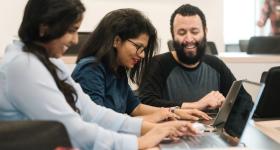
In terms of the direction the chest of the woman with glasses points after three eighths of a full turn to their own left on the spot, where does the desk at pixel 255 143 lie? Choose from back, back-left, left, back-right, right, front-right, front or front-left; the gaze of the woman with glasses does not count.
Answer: back

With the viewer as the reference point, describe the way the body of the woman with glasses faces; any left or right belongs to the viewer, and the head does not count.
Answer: facing to the right of the viewer

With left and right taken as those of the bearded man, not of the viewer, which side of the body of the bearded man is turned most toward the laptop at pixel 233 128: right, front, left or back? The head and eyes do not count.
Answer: front

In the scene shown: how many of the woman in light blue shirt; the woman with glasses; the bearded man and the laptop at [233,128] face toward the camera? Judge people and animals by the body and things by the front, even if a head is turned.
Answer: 1

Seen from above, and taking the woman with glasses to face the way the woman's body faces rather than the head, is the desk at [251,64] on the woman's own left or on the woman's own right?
on the woman's own left

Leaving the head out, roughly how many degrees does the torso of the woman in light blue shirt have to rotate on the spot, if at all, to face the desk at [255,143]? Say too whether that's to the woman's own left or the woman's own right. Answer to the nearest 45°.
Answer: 0° — they already face it

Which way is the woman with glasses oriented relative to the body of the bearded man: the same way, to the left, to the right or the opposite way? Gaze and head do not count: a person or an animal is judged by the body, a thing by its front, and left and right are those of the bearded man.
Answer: to the left

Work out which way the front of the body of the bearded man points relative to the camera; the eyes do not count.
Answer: toward the camera

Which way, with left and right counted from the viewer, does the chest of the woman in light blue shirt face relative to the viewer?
facing to the right of the viewer

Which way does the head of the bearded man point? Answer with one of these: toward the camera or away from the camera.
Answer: toward the camera

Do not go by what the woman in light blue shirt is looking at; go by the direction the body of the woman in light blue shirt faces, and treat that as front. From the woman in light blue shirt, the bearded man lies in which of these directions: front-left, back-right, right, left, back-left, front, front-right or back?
front-left

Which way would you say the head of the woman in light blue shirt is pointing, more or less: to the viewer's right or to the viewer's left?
to the viewer's right

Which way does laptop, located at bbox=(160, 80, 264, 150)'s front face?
to the viewer's left
